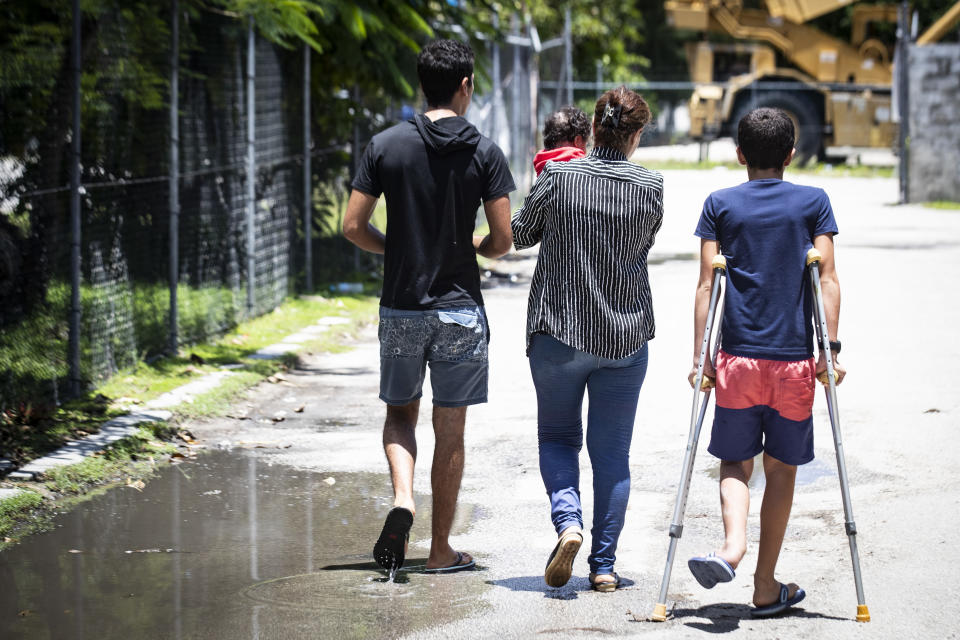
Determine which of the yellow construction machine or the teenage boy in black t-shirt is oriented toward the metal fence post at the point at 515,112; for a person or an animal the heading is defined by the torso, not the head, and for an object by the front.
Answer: the teenage boy in black t-shirt

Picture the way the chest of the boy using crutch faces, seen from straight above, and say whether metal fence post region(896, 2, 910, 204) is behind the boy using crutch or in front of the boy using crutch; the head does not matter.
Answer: in front

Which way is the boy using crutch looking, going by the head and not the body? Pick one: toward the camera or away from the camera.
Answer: away from the camera

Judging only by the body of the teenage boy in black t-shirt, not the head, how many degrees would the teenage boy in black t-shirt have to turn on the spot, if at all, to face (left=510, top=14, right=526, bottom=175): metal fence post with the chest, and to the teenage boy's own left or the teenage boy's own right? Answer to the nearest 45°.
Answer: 0° — they already face it

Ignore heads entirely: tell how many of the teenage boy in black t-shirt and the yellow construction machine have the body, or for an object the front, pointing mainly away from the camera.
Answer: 1

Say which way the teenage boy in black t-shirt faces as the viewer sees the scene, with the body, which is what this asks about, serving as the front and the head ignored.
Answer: away from the camera

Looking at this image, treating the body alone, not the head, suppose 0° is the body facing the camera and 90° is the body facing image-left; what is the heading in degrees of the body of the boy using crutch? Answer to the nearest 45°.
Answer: approximately 180°

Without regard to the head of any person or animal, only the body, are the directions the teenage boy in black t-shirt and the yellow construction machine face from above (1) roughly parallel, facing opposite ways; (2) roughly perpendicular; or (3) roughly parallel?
roughly perpendicular
